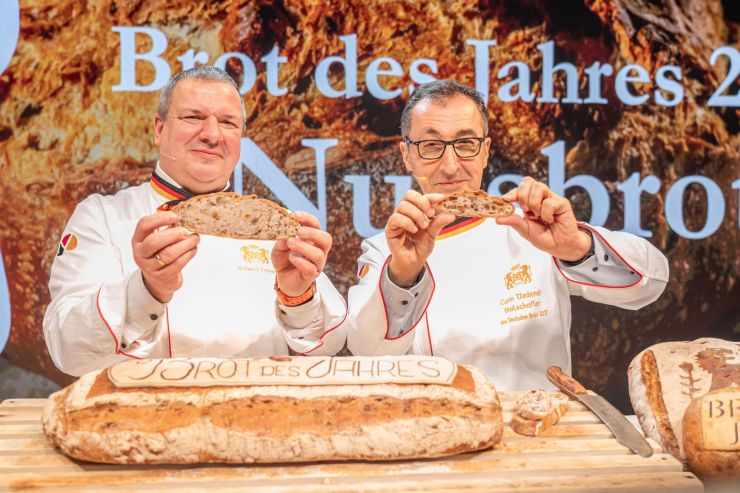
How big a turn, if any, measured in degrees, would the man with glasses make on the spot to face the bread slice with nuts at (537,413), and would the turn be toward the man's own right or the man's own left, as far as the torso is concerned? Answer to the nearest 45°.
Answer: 0° — they already face it

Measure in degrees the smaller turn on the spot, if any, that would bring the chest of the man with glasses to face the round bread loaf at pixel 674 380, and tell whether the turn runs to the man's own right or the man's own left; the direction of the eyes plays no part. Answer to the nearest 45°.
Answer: approximately 45° to the man's own left

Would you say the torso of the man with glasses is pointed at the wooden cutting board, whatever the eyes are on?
yes

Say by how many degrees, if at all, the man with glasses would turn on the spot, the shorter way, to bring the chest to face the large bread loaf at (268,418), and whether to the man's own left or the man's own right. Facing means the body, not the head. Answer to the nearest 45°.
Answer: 0° — they already face it

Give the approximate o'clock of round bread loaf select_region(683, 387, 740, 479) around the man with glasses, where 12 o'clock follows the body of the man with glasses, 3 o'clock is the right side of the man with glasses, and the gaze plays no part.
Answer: The round bread loaf is roughly at 11 o'clock from the man with glasses.

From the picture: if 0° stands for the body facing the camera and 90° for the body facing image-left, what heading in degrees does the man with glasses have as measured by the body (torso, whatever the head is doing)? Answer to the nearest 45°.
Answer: approximately 0°
